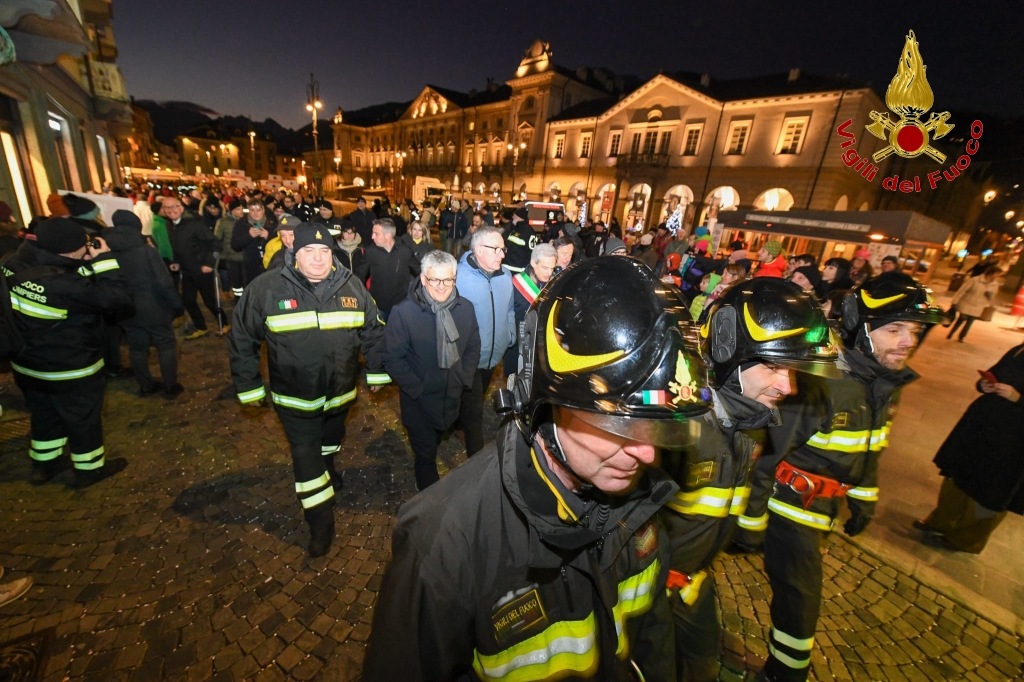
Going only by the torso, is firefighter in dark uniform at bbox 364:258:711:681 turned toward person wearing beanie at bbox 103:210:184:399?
no

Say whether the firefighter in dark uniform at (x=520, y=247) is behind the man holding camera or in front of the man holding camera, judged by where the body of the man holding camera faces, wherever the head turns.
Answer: in front

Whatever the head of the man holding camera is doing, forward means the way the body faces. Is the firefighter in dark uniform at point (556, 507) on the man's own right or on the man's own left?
on the man's own right

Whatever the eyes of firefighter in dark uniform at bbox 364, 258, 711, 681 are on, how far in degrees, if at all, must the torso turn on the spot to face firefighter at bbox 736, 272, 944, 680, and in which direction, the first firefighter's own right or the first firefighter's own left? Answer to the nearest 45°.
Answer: approximately 90° to the first firefighter's own left

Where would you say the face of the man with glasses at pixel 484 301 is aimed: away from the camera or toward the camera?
toward the camera

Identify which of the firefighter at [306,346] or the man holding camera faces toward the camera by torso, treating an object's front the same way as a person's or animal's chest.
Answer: the firefighter

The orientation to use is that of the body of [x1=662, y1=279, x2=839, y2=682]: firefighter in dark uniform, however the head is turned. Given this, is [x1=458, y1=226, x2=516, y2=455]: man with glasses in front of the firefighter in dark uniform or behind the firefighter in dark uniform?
behind

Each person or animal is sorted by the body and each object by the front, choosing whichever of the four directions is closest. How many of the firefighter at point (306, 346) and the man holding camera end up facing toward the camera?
1

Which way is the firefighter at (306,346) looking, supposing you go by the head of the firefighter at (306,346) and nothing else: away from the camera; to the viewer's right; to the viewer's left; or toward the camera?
toward the camera

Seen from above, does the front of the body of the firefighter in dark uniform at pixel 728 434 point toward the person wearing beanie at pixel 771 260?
no

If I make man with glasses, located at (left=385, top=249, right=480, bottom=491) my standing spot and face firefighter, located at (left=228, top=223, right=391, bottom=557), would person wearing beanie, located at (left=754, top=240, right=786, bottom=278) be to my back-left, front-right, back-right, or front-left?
back-right

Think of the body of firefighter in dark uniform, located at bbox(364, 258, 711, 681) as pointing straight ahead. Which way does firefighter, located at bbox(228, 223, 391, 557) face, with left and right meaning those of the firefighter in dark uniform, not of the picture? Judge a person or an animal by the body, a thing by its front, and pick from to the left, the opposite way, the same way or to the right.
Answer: the same way

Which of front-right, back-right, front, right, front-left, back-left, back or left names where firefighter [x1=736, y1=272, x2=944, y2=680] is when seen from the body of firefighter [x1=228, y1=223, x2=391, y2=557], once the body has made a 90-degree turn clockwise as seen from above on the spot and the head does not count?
back-left

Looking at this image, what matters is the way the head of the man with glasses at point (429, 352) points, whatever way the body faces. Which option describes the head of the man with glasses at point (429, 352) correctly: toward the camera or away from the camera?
toward the camera

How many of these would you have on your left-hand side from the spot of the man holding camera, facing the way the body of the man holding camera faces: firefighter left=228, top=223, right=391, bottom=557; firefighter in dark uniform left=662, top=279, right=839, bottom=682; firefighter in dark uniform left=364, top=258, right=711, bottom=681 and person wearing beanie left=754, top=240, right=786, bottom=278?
0

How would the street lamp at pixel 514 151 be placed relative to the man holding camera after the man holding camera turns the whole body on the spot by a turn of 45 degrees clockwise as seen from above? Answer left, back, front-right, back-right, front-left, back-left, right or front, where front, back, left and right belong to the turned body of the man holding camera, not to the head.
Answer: front-left

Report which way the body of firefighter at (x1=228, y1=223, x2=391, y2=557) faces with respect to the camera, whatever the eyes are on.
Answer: toward the camera
